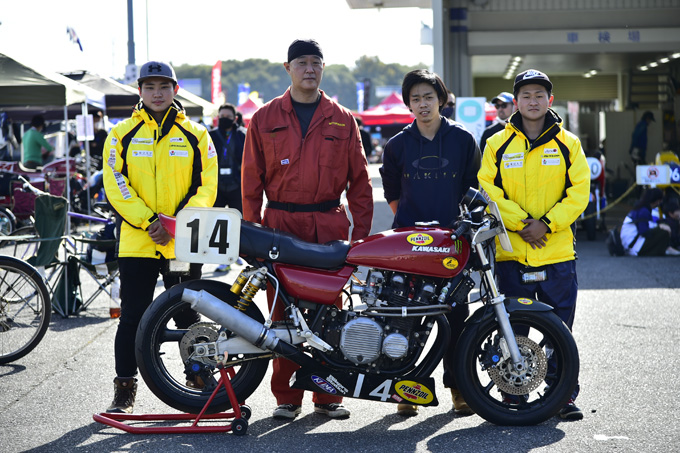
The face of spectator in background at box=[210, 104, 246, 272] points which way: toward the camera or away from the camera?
toward the camera

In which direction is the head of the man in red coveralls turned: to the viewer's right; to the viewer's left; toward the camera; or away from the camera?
toward the camera

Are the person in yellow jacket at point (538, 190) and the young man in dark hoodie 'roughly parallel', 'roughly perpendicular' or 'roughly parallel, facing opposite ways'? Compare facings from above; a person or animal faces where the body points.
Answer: roughly parallel

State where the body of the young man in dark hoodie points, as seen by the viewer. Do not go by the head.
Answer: toward the camera

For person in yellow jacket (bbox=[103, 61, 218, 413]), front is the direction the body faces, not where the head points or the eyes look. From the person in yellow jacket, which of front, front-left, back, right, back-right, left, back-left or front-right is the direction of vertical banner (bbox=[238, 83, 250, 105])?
back

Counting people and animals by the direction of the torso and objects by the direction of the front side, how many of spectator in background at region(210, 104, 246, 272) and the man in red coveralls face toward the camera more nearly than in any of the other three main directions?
2

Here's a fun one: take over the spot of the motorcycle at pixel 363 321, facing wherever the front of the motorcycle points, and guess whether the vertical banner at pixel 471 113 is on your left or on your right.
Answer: on your left

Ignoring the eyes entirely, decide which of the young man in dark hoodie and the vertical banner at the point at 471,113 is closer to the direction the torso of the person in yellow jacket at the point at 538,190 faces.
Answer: the young man in dark hoodie

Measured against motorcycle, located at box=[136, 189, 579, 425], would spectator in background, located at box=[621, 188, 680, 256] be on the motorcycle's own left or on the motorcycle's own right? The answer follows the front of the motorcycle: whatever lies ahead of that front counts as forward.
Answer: on the motorcycle's own left

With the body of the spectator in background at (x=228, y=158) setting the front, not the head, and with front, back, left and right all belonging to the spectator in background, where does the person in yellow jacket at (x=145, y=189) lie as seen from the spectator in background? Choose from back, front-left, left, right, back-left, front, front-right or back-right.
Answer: front

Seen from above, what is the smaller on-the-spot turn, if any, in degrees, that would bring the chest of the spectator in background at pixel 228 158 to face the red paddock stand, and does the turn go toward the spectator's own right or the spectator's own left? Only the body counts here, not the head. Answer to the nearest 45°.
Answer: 0° — they already face it

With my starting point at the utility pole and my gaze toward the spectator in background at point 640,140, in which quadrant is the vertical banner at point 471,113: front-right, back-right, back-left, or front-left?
front-right

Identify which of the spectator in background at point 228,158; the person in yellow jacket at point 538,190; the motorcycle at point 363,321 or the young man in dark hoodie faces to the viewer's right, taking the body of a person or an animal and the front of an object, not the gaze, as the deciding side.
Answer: the motorcycle

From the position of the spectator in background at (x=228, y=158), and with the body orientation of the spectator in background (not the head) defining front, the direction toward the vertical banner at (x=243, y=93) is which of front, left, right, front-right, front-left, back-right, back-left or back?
back

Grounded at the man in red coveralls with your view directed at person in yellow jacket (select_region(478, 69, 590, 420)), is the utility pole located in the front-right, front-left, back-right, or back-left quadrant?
back-left

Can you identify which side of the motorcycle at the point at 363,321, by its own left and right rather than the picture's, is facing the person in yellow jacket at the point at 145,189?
back

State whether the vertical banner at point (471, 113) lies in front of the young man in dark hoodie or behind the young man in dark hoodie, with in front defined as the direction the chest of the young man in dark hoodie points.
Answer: behind

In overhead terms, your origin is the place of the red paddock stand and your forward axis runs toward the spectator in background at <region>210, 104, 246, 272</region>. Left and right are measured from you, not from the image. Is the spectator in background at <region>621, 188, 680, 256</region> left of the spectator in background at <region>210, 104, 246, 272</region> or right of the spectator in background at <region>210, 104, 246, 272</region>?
right

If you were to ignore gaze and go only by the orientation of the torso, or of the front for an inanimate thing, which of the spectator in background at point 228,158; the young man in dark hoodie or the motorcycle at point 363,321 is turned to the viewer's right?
the motorcycle

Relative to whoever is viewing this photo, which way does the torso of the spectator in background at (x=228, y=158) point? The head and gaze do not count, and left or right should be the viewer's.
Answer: facing the viewer
